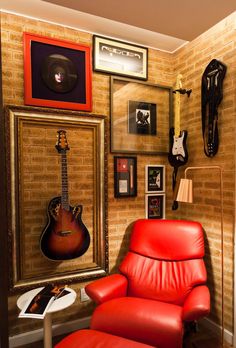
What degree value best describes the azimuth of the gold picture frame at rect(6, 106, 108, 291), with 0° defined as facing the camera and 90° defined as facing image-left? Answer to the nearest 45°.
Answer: approximately 315°

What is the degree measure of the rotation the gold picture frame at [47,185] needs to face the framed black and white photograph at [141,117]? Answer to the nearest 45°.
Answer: approximately 45° to its left

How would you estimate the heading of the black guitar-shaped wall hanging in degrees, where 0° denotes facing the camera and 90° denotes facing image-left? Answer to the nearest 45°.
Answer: approximately 45°

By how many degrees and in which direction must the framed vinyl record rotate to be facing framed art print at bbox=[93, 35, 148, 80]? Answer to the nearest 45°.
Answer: approximately 45° to its left

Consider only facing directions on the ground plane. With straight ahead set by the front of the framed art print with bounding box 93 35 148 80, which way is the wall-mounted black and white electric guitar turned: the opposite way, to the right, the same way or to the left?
to the right

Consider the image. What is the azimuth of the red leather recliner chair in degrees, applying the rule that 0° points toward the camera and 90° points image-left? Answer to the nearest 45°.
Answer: approximately 45°

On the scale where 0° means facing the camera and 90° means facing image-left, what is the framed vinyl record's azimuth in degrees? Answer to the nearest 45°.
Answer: approximately 315°
